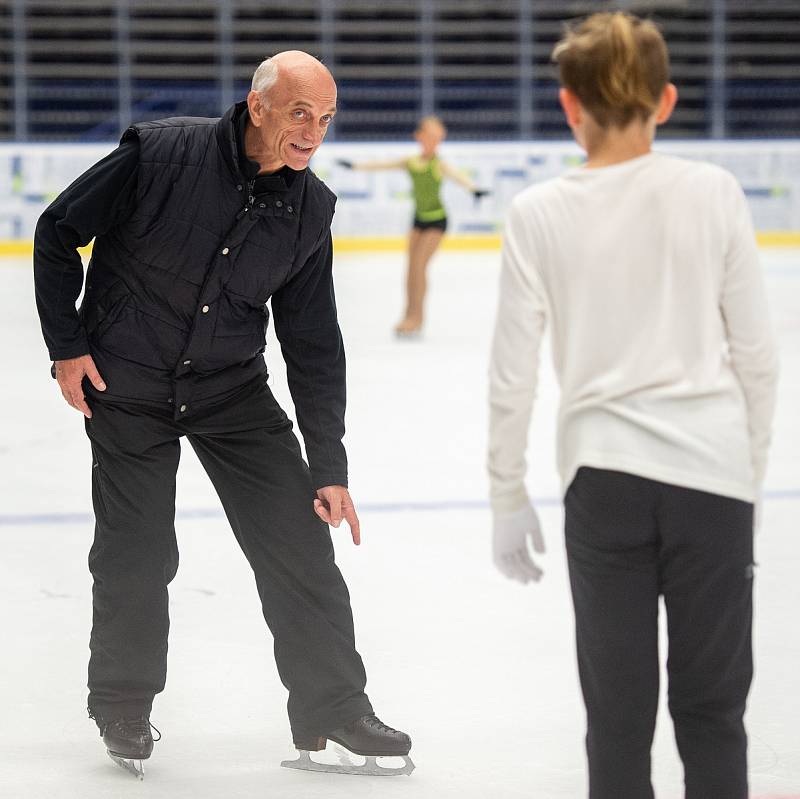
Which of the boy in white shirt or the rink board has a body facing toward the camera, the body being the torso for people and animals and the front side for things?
the rink board

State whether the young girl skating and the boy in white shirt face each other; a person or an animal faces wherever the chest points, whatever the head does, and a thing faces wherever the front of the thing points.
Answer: yes

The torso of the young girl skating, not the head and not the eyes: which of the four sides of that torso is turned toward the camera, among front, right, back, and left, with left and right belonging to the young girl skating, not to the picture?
front

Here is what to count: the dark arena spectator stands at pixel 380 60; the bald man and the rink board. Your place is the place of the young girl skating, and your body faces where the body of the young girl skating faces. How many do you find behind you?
2

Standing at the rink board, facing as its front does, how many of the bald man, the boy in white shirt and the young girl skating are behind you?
0

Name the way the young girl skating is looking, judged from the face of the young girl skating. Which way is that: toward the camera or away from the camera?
toward the camera

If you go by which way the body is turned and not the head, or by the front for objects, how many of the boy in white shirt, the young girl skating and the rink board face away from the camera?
1

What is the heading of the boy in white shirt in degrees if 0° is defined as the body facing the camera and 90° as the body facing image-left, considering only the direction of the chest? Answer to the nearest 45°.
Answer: approximately 180°

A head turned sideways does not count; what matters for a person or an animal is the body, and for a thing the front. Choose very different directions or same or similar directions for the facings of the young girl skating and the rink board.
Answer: same or similar directions

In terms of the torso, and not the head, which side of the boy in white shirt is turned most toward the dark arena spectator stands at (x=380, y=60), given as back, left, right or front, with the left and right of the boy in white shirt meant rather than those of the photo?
front

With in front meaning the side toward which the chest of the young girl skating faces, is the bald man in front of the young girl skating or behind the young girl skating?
in front

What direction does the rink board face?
toward the camera

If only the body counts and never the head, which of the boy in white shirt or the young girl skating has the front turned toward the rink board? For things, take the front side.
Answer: the boy in white shirt

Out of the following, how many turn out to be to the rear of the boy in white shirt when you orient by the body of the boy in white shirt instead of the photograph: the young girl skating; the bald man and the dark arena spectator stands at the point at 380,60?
0

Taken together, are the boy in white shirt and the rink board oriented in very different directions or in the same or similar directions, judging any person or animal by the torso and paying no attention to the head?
very different directions

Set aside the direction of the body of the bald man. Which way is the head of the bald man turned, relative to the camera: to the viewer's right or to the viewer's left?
to the viewer's right
